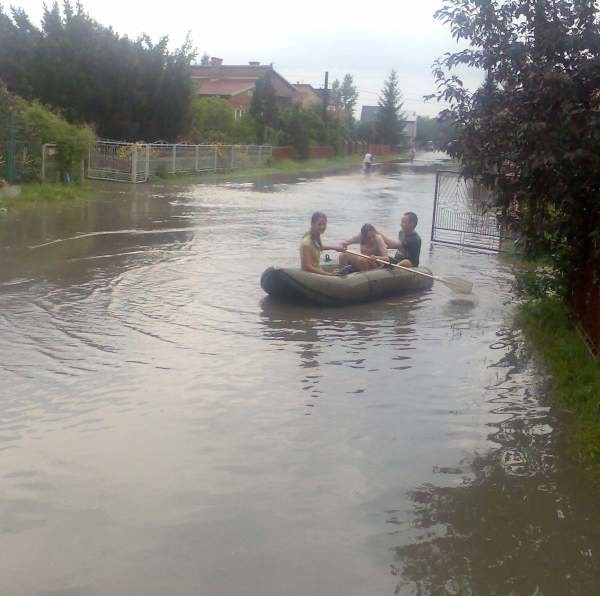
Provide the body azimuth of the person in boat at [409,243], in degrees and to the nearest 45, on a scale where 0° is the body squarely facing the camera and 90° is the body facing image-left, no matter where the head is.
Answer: approximately 90°

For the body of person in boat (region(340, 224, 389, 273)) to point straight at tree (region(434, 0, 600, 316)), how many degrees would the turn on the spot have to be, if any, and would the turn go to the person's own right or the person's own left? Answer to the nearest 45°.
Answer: approximately 90° to the person's own left
